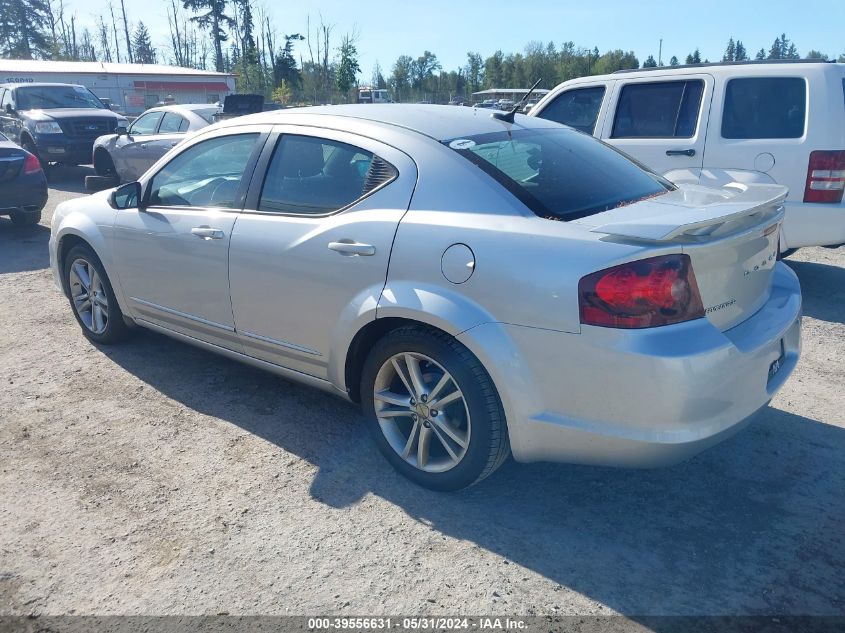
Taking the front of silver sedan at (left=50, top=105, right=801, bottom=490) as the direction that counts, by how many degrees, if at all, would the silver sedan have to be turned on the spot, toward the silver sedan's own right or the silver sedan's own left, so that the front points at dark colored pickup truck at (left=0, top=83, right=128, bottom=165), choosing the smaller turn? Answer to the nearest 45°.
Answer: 0° — it already faces it

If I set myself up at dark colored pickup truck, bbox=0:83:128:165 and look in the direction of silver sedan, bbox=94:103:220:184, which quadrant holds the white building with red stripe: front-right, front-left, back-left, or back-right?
back-left

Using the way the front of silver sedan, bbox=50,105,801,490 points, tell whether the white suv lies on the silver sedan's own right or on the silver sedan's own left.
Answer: on the silver sedan's own right

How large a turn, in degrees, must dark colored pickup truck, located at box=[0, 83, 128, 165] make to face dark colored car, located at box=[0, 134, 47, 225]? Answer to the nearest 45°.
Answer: approximately 45° to its right

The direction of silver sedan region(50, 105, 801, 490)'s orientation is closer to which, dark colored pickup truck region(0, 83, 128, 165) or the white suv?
the dark colored pickup truck

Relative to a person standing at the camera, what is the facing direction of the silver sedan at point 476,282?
facing away from the viewer and to the left of the viewer

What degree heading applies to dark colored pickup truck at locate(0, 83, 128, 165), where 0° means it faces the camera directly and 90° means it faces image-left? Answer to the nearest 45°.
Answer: approximately 315°

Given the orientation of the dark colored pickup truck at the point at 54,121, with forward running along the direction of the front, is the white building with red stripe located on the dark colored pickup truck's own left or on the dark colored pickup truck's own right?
on the dark colored pickup truck's own left

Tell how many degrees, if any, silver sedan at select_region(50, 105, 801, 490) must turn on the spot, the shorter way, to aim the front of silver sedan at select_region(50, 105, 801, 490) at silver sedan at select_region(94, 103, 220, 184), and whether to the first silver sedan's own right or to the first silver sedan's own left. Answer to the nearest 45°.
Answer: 0° — it already faces it

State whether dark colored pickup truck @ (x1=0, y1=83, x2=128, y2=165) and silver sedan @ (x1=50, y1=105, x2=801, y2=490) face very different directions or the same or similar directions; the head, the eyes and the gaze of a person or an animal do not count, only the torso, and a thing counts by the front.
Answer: very different directions

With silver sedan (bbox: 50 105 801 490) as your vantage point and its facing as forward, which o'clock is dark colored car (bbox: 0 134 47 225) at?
The dark colored car is roughly at 12 o'clock from the silver sedan.
